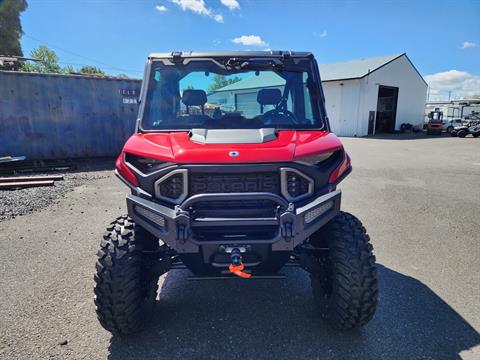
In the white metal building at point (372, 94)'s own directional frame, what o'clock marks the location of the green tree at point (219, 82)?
The green tree is roughly at 2 o'clock from the white metal building.

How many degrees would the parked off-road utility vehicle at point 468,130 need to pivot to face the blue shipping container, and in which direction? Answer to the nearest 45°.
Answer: approximately 45° to its left

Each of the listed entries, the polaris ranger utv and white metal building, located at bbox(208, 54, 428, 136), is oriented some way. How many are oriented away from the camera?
0

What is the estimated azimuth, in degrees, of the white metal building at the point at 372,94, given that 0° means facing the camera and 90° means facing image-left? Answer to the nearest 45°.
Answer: approximately 315°

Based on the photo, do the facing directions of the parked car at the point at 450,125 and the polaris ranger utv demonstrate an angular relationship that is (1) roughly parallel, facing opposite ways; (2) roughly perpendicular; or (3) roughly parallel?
roughly perpendicular

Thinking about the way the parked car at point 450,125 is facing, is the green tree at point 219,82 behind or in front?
in front

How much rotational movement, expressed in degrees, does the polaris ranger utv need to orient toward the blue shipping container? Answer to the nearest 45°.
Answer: approximately 135° to its right
